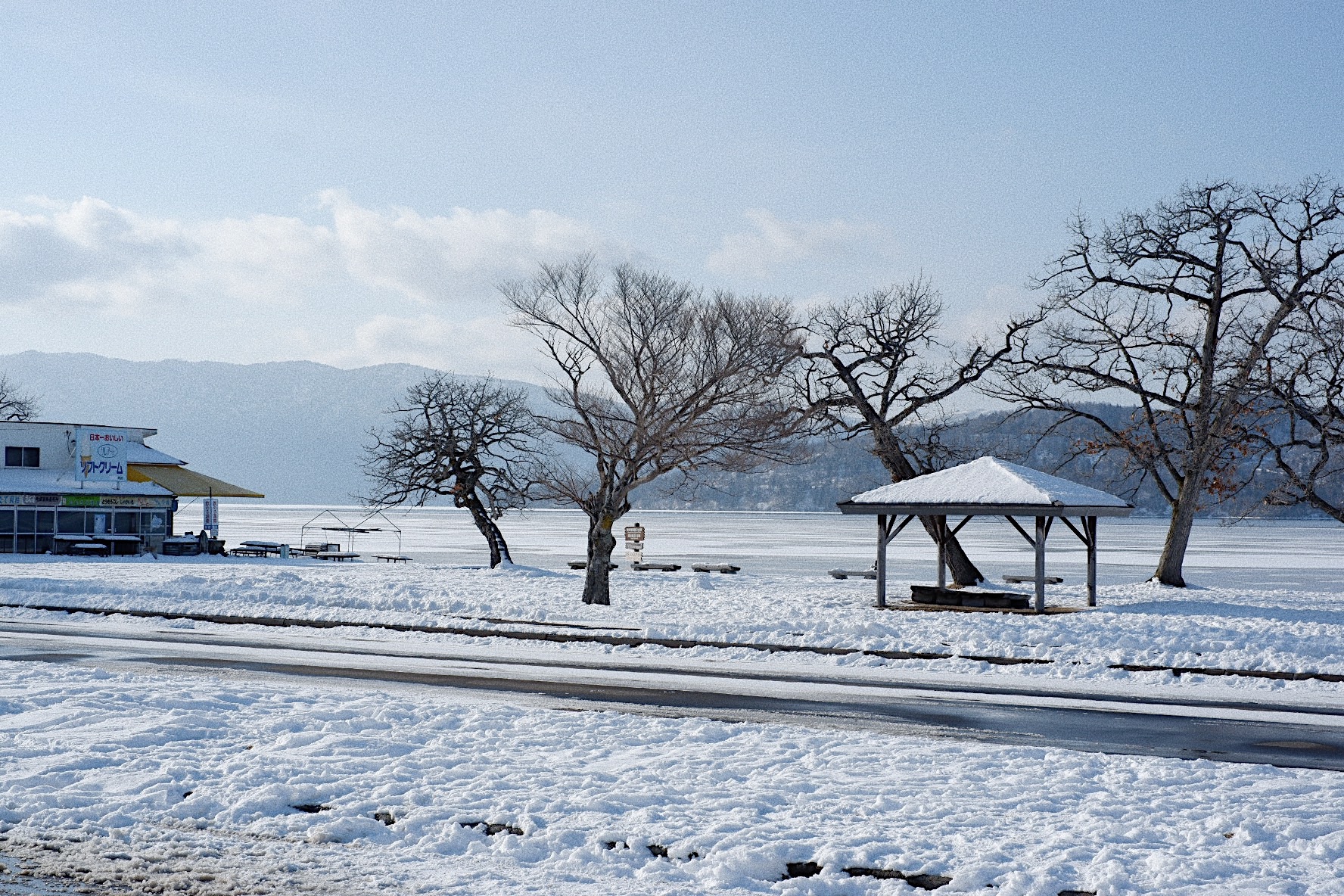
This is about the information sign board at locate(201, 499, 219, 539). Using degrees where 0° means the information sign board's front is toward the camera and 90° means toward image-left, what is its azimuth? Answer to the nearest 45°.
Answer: approximately 0°

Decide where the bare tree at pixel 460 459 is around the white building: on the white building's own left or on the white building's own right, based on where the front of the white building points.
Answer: on the white building's own left

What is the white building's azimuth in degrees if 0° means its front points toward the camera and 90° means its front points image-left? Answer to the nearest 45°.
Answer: approximately 0°

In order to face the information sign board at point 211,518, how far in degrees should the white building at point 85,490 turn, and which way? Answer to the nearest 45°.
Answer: approximately 90° to its left

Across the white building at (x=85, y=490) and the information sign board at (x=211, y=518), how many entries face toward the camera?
2

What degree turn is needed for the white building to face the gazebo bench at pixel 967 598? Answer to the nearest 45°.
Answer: approximately 45° to its left

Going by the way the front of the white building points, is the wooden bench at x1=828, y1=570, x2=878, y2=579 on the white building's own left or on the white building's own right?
on the white building's own left

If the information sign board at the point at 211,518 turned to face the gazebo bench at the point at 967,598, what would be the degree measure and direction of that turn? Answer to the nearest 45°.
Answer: approximately 45° to its left
